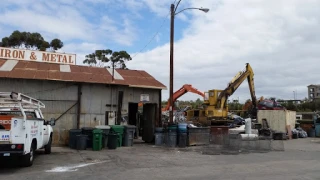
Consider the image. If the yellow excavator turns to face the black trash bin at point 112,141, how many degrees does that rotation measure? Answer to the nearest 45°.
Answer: approximately 90° to its right

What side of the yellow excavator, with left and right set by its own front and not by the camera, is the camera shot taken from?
right

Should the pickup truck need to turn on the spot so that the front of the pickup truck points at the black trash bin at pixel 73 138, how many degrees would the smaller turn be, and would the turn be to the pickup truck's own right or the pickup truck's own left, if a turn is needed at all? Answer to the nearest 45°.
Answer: approximately 45° to the pickup truck's own right

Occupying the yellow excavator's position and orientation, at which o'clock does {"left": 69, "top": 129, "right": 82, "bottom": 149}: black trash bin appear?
The black trash bin is roughly at 4 o'clock from the yellow excavator.
